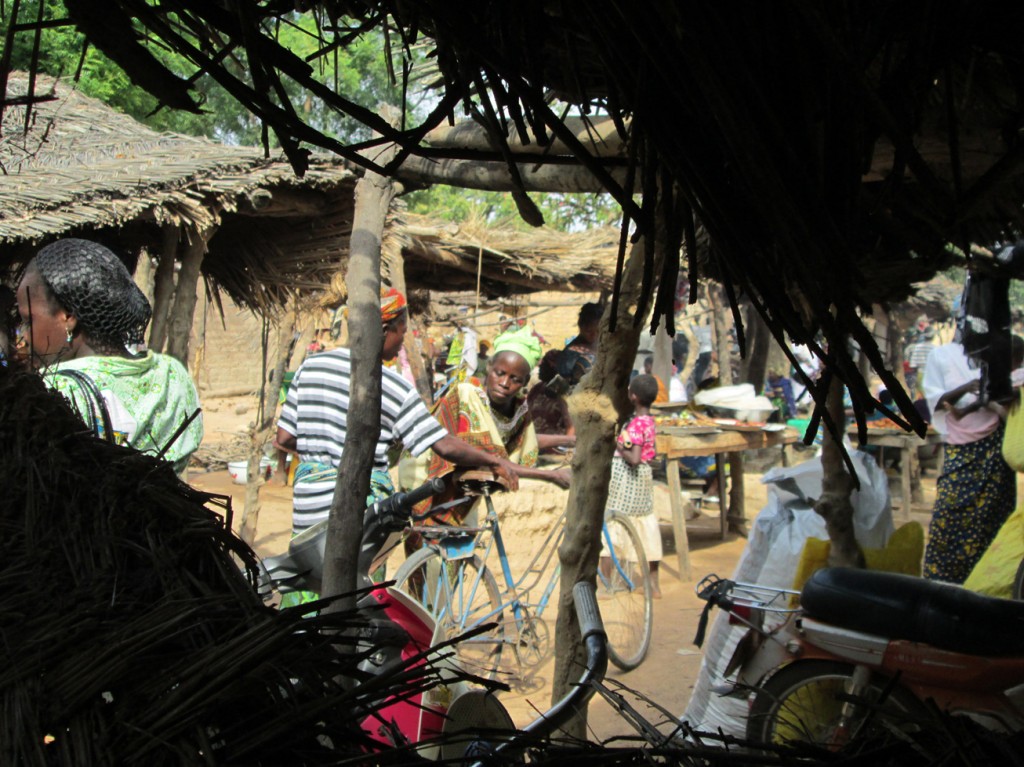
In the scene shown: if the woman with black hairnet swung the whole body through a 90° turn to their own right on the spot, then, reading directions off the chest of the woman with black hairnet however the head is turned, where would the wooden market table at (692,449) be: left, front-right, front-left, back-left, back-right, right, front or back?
front

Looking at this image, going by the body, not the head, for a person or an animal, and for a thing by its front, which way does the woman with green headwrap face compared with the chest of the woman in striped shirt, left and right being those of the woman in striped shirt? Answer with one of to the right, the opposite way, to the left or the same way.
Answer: to the right

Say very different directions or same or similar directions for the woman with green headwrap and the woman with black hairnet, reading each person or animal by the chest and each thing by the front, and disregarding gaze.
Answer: very different directions

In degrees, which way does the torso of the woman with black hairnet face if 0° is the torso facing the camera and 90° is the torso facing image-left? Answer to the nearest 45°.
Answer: approximately 135°

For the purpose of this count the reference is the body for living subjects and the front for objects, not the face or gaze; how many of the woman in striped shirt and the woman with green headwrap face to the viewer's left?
0

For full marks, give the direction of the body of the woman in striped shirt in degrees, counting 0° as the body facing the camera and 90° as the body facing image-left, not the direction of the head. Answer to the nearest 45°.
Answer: approximately 225°

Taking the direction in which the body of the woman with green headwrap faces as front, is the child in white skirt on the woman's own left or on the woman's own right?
on the woman's own left

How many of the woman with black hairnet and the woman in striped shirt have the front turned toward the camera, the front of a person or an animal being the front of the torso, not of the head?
0

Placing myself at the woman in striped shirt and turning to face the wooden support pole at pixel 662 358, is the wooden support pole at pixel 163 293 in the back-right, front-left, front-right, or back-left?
front-left
